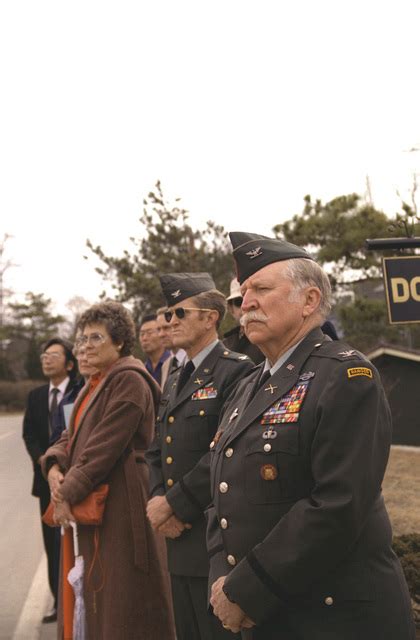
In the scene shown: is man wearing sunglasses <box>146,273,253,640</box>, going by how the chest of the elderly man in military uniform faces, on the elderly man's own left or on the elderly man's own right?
on the elderly man's own right

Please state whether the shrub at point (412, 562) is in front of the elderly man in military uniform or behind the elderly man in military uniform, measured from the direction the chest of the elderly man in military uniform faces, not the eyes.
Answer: behind

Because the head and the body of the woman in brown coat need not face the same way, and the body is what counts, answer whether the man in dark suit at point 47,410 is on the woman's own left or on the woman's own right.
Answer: on the woman's own right

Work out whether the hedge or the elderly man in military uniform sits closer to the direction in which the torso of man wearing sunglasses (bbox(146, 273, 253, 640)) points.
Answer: the elderly man in military uniform
